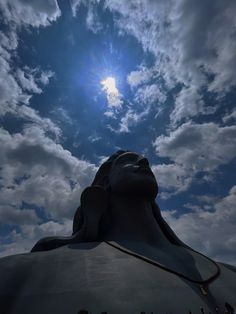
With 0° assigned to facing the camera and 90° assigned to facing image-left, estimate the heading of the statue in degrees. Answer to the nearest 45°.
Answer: approximately 315°
